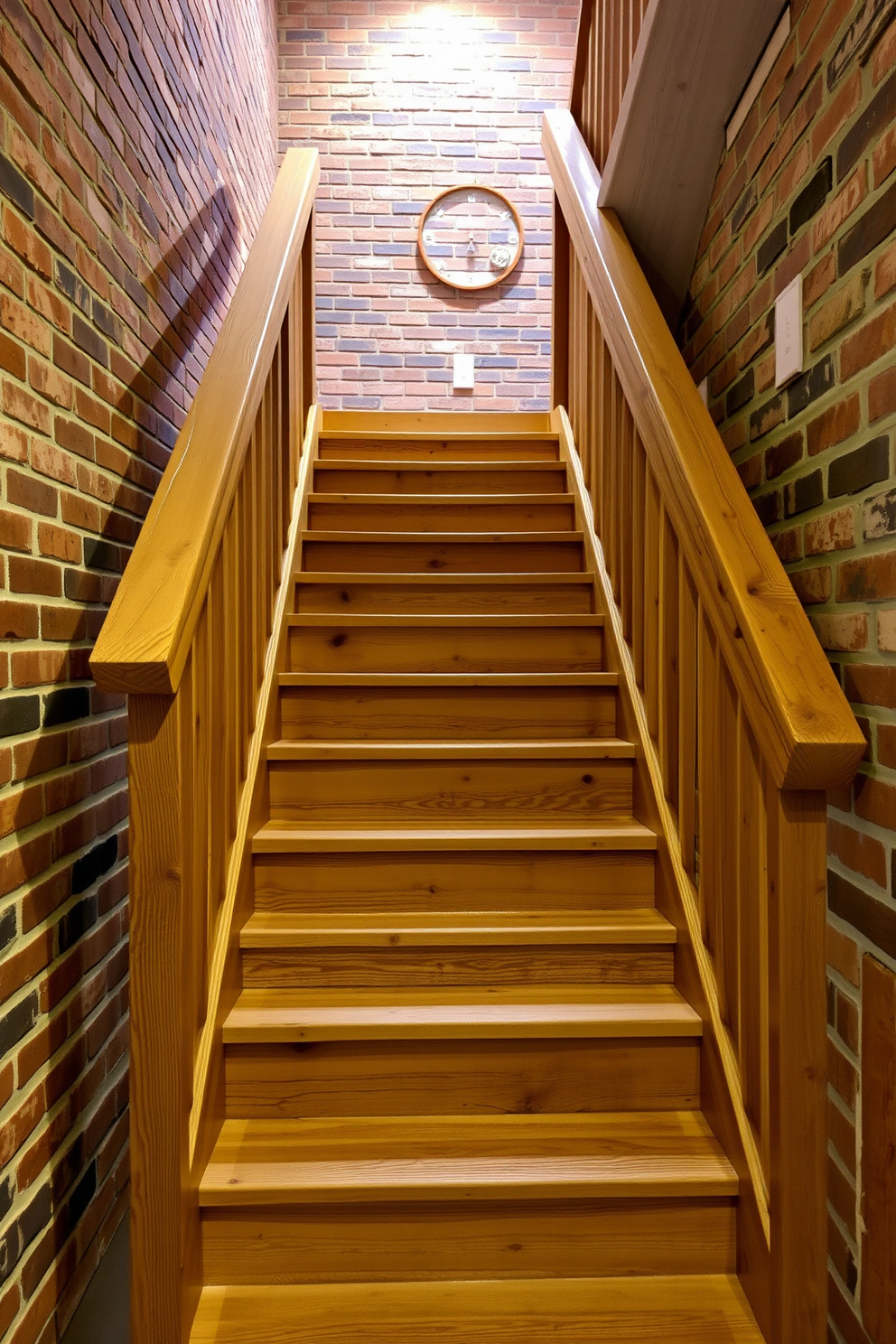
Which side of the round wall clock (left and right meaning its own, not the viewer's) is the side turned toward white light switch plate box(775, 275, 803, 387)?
front

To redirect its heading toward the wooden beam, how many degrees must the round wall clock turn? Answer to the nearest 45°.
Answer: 0° — it already faces it

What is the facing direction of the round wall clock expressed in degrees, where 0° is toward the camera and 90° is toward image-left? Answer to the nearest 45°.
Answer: approximately 0°
